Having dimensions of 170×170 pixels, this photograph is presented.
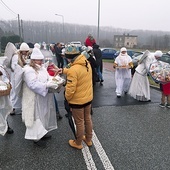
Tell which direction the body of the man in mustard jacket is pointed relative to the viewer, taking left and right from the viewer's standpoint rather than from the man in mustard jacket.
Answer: facing away from the viewer and to the left of the viewer
